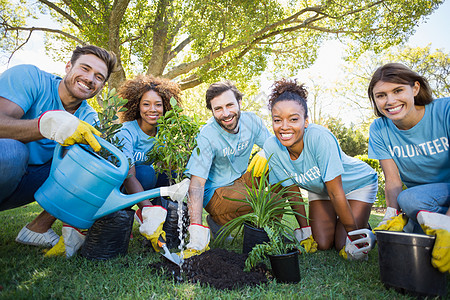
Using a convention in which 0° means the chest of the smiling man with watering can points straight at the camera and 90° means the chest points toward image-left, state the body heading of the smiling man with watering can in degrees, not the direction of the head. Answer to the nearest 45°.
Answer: approximately 315°

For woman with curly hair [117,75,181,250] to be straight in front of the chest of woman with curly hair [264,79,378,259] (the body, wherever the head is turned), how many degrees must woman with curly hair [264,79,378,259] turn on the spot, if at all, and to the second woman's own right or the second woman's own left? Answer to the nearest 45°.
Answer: approximately 45° to the second woman's own right

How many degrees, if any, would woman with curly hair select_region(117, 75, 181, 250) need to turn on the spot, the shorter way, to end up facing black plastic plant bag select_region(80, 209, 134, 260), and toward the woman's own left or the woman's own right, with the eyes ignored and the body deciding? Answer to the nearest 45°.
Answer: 0° — they already face it

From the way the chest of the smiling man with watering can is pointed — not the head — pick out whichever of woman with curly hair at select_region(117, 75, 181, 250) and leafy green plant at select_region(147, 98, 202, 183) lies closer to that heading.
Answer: the leafy green plant
